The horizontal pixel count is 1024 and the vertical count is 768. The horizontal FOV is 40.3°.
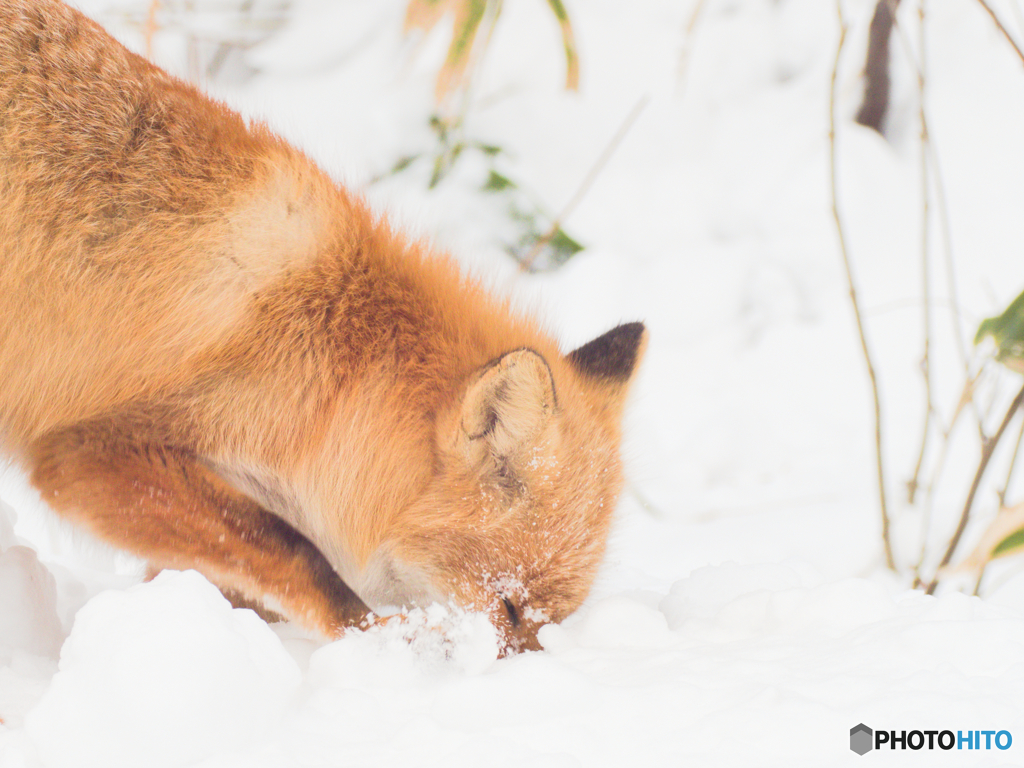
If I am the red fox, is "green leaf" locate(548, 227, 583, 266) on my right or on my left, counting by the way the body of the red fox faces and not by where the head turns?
on my left

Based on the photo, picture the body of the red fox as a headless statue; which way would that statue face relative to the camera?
to the viewer's right

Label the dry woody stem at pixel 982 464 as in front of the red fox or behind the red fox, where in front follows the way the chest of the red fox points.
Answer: in front

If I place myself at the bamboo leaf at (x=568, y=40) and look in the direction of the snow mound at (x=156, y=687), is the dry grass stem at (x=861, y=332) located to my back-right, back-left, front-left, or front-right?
front-left

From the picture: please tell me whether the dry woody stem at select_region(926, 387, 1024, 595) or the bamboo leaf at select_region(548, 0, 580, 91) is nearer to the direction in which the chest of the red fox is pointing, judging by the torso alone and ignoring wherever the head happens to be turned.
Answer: the dry woody stem

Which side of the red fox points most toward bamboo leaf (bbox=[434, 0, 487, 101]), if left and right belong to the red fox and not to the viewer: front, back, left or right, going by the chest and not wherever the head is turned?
left

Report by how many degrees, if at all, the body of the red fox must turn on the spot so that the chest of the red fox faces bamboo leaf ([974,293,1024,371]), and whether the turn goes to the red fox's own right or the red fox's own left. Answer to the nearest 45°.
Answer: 0° — it already faces it

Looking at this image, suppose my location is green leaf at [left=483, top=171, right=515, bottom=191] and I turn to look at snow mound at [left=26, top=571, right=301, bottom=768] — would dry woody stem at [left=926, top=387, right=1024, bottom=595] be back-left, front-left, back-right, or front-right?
front-left

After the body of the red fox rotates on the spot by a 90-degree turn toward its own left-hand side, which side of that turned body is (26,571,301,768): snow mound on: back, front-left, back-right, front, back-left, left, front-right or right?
back
